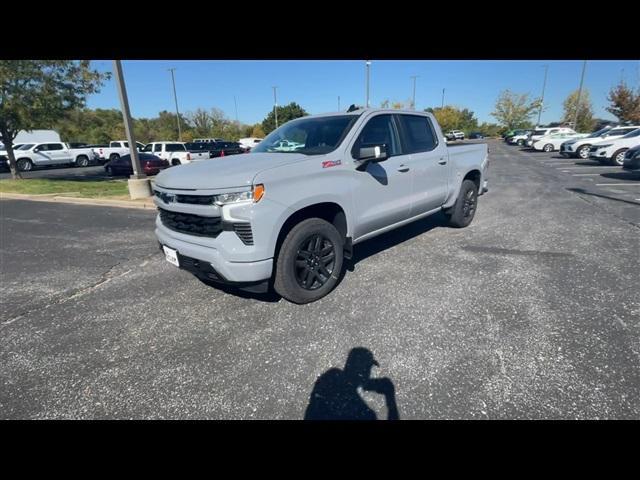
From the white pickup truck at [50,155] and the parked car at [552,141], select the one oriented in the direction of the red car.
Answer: the parked car

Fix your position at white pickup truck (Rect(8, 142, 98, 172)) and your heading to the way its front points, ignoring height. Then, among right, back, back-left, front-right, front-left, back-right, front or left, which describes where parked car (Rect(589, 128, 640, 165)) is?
back-left

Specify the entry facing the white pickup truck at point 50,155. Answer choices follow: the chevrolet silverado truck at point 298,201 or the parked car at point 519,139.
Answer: the parked car

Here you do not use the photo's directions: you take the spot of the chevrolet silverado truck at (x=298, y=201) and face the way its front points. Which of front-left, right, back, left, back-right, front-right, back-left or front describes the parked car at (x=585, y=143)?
back

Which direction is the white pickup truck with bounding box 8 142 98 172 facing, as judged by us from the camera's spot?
facing to the left of the viewer

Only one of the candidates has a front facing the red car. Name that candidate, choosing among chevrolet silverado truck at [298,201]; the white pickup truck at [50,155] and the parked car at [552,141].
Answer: the parked car

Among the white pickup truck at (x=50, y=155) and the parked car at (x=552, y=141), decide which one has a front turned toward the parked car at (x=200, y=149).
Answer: the parked car at (x=552, y=141)

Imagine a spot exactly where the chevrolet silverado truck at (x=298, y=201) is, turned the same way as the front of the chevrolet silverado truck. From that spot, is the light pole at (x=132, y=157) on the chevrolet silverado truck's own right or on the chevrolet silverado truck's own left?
on the chevrolet silverado truck's own right

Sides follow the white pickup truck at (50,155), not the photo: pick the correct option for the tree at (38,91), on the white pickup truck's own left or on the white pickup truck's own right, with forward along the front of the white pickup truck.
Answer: on the white pickup truck's own left

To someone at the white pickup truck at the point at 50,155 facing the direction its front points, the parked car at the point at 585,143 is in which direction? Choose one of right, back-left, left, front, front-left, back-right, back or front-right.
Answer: back-left

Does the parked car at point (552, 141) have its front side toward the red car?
yes
